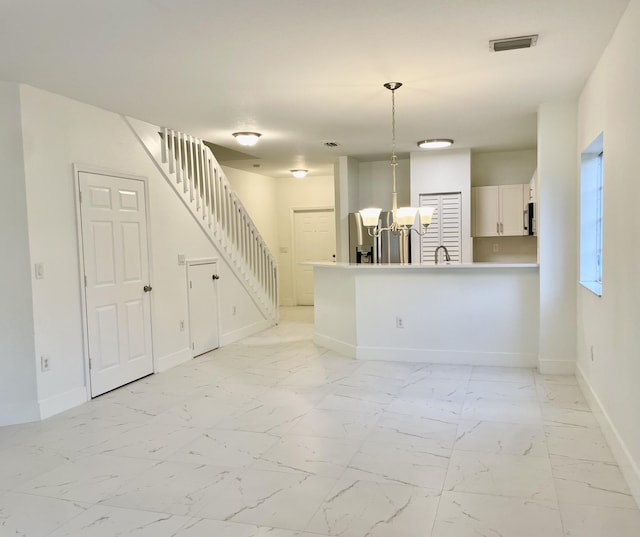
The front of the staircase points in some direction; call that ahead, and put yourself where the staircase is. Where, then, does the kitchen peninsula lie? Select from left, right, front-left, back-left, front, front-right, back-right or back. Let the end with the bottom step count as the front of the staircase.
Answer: right

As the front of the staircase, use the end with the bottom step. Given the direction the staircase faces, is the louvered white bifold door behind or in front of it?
in front

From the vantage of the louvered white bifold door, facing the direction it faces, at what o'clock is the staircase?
The staircase is roughly at 2 o'clock from the louvered white bifold door.

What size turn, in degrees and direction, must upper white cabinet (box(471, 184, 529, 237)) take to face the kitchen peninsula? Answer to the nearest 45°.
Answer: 0° — it already faces it

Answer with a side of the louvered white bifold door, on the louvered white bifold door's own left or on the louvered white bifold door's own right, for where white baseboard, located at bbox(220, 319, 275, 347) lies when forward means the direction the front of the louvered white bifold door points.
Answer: on the louvered white bifold door's own right

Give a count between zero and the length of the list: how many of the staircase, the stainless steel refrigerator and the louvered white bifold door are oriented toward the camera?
2

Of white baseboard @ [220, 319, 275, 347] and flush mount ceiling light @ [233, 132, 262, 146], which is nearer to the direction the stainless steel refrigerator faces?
the flush mount ceiling light

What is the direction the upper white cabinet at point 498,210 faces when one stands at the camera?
facing the viewer

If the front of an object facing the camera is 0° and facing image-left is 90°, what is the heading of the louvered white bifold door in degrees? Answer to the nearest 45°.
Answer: approximately 0°

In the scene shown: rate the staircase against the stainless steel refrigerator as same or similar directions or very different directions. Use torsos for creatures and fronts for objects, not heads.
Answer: very different directions

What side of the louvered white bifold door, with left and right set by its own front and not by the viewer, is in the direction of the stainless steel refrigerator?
right

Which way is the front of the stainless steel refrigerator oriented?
toward the camera

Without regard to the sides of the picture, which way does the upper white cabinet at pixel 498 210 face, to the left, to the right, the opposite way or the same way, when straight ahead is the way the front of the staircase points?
the opposite way

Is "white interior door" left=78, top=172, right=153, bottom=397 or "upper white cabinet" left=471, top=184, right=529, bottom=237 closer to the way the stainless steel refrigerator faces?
the white interior door

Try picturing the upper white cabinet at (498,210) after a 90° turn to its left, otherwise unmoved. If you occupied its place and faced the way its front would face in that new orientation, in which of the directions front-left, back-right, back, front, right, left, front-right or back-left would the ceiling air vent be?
right
